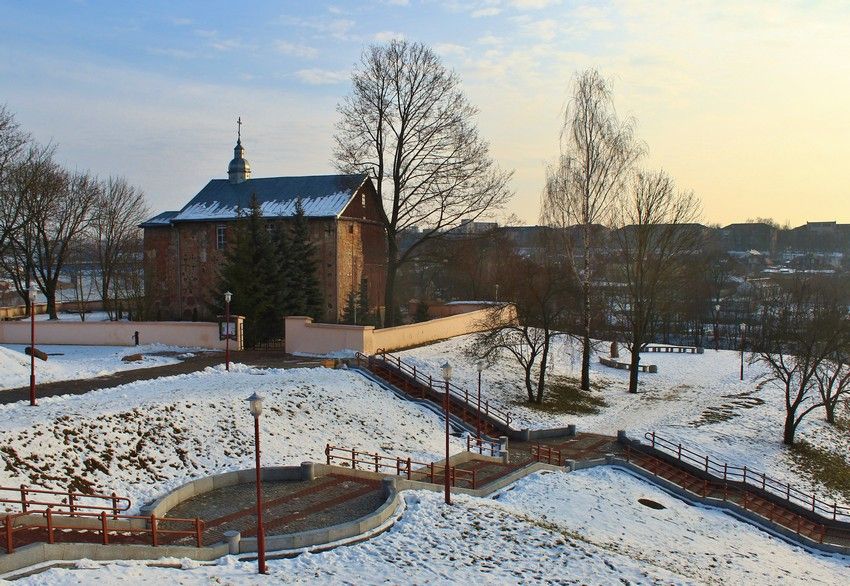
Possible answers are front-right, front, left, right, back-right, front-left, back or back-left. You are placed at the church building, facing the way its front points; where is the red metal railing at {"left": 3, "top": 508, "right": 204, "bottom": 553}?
front-right

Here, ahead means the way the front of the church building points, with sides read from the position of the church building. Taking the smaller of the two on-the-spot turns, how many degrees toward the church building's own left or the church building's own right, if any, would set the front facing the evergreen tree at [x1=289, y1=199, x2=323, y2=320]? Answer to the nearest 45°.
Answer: approximately 45° to the church building's own right

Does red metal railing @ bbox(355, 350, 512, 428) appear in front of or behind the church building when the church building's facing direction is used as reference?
in front

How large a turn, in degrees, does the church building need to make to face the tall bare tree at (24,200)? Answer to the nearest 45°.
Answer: approximately 135° to its right

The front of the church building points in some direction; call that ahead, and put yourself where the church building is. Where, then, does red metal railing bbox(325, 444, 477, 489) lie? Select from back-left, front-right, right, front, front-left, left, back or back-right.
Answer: front-right

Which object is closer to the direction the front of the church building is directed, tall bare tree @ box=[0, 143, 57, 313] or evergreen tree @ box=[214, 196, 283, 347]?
the evergreen tree

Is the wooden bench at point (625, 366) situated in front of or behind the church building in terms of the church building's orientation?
in front

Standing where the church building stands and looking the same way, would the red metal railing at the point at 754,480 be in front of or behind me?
in front

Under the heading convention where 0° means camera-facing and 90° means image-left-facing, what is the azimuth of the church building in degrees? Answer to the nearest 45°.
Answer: approximately 315°

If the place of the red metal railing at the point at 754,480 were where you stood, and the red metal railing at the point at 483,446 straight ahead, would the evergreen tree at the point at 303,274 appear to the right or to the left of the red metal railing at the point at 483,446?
right
